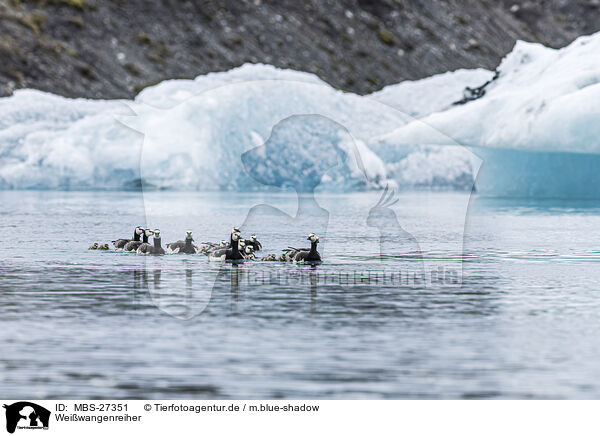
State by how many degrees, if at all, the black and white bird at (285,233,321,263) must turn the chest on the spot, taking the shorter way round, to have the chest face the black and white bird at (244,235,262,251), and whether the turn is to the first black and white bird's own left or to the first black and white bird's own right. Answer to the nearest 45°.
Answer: approximately 135° to the first black and white bird's own left

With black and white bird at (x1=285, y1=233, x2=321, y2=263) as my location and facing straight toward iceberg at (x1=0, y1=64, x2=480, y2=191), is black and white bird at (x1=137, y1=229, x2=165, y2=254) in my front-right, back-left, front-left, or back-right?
front-left

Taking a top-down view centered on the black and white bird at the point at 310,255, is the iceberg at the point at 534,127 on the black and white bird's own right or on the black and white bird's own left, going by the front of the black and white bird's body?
on the black and white bird's own left

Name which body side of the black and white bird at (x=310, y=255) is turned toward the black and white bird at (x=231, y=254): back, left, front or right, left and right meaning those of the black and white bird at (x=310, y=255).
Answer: back

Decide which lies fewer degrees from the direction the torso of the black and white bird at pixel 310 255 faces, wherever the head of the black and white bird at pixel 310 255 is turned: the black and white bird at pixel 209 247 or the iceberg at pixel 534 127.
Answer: the iceberg

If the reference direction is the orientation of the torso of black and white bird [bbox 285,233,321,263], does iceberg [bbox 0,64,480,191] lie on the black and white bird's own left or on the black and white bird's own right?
on the black and white bird's own left

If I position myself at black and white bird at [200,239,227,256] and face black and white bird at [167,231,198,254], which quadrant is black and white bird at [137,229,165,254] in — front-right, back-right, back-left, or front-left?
front-left

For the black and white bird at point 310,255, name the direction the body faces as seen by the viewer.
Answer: to the viewer's right
